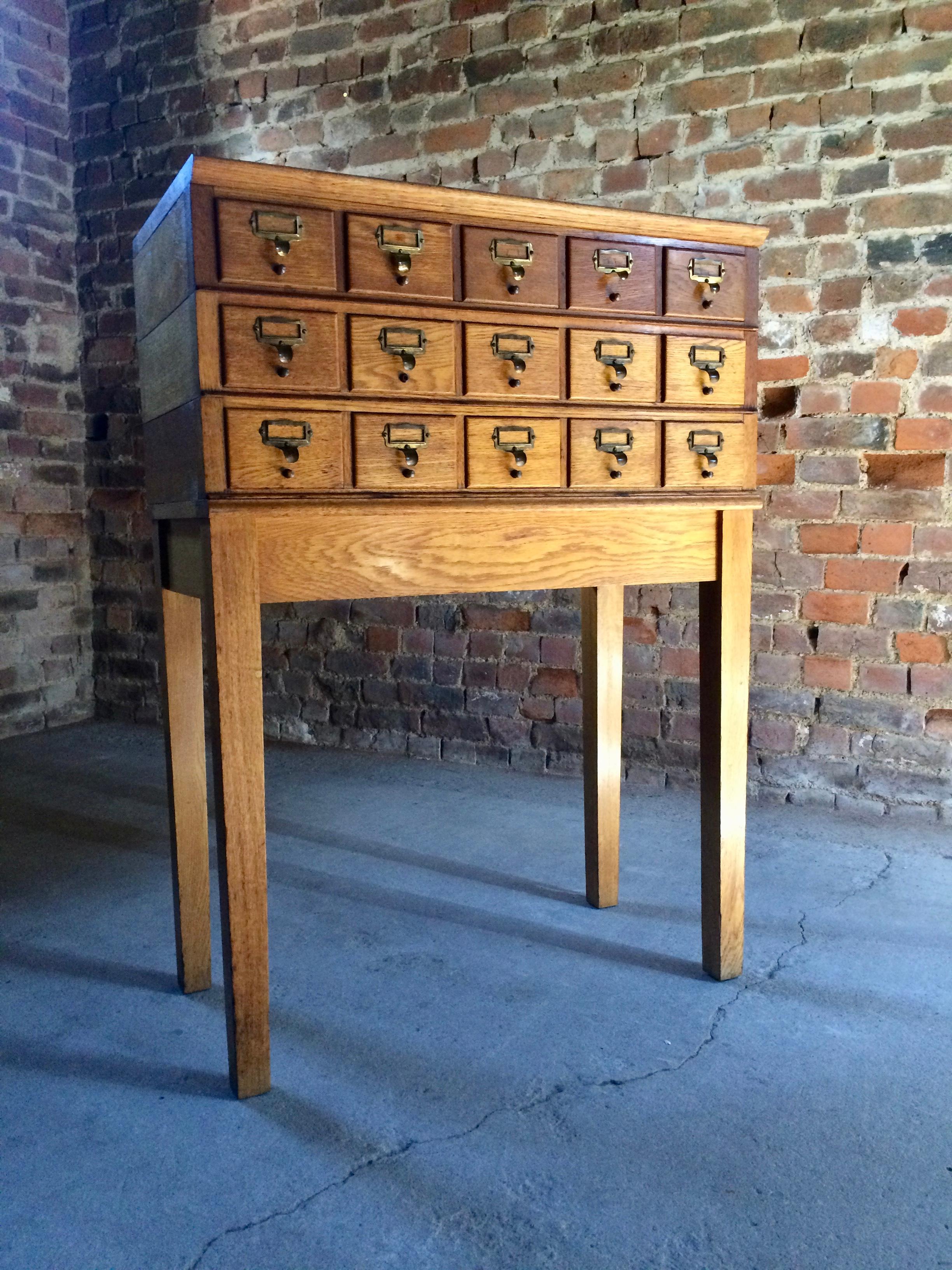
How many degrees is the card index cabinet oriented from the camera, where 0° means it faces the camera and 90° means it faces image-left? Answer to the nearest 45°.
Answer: approximately 315°
